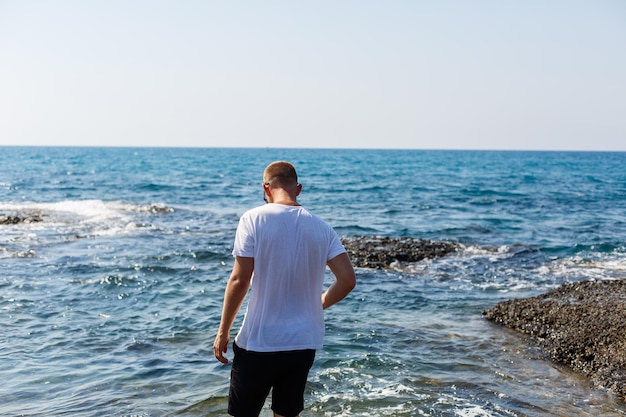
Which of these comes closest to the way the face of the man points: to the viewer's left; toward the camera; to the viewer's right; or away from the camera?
away from the camera

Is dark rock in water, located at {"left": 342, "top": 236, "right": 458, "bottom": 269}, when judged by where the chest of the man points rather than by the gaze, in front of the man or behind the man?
in front

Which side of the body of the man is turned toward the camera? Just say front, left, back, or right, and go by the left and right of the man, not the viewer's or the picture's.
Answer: back

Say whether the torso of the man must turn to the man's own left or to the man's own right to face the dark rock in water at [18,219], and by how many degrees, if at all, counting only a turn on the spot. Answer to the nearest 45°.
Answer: approximately 45° to the man's own left

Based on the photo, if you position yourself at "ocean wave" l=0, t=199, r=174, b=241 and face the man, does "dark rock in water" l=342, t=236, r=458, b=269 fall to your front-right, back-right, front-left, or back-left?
front-left

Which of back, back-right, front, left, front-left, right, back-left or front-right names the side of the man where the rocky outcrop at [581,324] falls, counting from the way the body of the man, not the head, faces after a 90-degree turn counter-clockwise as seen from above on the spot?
back-right
